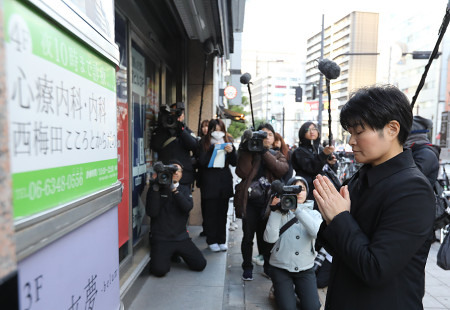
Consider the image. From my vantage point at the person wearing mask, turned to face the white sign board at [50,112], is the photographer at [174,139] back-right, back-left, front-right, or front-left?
front-right

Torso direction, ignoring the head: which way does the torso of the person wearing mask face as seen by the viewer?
toward the camera

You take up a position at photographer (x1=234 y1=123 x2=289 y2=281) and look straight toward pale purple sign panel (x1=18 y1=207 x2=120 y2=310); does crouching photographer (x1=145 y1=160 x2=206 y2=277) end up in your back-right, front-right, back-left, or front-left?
front-right

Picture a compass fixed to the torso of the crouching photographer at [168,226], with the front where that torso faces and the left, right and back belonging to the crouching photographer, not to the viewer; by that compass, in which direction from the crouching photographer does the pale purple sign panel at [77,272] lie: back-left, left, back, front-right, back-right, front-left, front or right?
front

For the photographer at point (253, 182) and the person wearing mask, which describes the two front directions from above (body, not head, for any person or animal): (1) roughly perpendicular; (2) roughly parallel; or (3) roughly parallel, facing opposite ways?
roughly parallel

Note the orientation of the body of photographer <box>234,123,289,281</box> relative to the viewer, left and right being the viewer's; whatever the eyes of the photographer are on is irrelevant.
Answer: facing the viewer

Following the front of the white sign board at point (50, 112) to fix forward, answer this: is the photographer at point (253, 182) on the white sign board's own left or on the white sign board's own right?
on the white sign board's own left

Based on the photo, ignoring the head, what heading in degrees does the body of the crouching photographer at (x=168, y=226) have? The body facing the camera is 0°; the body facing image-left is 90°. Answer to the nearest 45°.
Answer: approximately 0°

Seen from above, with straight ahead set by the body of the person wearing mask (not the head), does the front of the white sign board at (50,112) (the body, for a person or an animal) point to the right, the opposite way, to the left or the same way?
to the left

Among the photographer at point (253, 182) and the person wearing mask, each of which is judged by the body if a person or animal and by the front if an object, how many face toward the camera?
2

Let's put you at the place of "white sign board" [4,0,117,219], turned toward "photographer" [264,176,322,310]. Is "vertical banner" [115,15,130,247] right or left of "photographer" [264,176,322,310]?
left

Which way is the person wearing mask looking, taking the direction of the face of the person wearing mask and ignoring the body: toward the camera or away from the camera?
toward the camera
